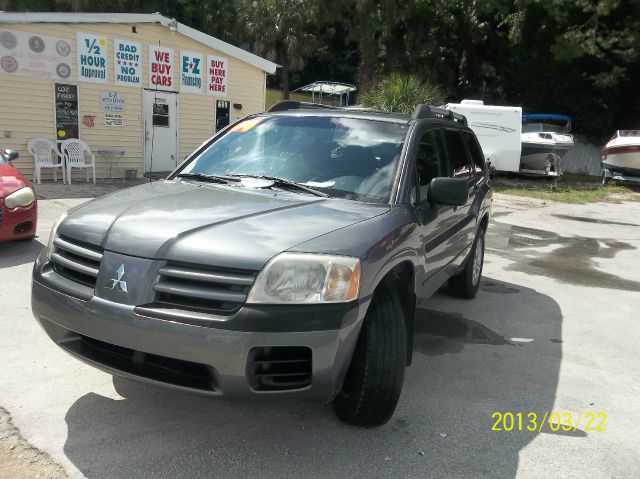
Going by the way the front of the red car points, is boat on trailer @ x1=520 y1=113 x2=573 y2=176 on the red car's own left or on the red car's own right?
on the red car's own left

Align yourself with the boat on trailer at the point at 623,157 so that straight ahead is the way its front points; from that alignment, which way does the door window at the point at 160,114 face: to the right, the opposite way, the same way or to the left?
to the left

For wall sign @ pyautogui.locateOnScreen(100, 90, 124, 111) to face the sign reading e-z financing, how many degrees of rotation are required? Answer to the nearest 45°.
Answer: approximately 135° to its left

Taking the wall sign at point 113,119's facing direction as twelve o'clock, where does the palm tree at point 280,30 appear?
The palm tree is roughly at 7 o'clock from the wall sign.

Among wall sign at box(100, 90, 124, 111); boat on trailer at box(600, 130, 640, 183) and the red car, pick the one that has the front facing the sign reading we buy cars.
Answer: the boat on trailer

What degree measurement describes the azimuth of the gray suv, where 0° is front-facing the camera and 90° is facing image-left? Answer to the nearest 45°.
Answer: approximately 45°

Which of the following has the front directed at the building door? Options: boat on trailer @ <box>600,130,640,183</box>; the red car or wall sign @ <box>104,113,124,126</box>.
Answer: the boat on trailer

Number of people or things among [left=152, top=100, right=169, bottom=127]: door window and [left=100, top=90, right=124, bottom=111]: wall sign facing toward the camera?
2

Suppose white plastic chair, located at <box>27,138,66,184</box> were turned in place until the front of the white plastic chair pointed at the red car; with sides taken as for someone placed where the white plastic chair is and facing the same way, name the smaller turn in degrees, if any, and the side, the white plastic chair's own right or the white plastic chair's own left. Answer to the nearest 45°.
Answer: approximately 45° to the white plastic chair's own right

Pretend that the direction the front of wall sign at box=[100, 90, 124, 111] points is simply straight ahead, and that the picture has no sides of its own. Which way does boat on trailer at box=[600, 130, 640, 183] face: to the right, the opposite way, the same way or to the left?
to the right
